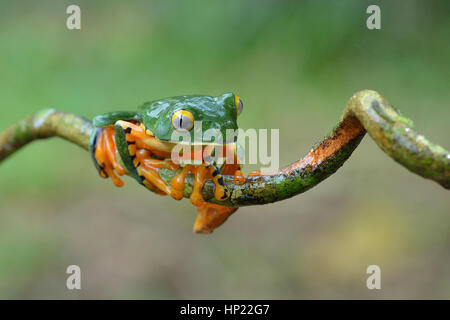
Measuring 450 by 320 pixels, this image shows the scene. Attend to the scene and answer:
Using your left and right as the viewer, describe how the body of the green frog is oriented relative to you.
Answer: facing the viewer and to the right of the viewer
